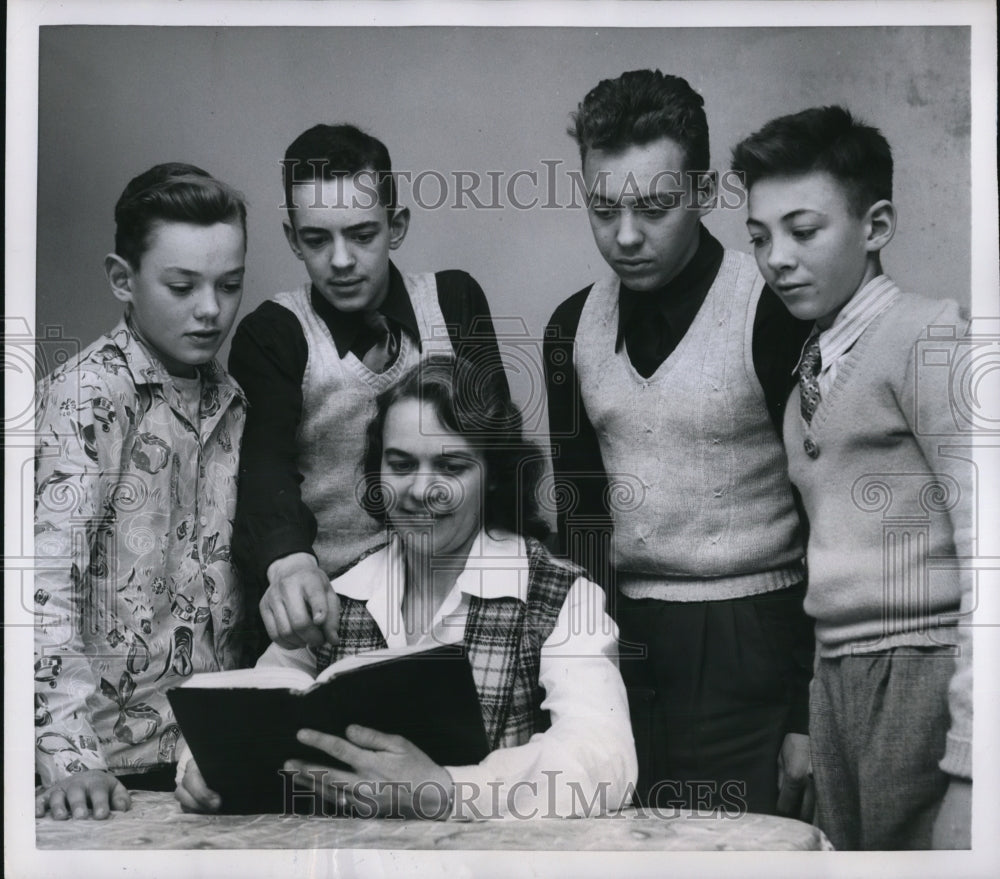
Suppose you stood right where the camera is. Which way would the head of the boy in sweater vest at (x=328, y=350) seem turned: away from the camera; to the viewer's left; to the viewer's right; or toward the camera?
toward the camera

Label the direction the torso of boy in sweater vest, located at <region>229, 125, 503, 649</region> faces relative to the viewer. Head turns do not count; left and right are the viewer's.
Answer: facing the viewer

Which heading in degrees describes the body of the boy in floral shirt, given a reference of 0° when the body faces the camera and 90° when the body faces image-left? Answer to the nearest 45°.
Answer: approximately 315°

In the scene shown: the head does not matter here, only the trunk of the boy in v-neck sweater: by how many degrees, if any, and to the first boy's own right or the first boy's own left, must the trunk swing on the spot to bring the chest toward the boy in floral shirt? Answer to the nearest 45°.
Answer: approximately 45° to the first boy's own right

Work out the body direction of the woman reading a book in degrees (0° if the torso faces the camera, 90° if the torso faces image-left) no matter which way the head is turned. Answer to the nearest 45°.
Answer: approximately 45°

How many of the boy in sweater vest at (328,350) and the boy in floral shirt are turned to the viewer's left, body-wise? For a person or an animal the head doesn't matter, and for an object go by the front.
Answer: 0

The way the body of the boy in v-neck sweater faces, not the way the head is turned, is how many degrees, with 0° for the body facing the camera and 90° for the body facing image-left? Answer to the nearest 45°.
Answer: approximately 45°

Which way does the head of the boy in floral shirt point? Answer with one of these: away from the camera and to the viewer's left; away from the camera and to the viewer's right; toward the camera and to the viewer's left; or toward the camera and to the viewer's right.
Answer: toward the camera and to the viewer's right

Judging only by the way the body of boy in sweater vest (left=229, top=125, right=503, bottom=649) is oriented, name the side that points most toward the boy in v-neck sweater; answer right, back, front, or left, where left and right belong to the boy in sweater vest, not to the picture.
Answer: left

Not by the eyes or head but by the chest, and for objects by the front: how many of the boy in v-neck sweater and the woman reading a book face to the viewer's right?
0

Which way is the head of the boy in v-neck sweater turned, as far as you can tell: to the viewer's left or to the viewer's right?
to the viewer's left
